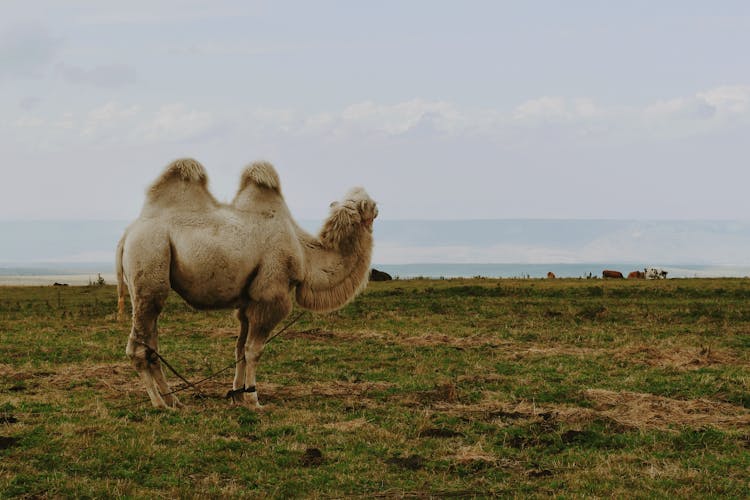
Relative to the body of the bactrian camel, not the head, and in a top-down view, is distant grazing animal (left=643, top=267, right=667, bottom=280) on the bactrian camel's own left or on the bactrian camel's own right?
on the bactrian camel's own left

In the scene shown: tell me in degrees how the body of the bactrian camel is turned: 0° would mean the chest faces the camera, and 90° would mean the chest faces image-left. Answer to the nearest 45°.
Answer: approximately 270°

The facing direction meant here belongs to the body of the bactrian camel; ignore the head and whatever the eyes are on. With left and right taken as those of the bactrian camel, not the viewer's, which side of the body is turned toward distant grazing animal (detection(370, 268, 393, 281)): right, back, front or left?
left

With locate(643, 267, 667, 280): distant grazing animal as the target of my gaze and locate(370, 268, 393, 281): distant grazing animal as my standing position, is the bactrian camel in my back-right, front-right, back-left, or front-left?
back-right

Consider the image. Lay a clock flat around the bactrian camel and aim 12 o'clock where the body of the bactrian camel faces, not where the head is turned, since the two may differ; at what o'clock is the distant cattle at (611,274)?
The distant cattle is roughly at 10 o'clock from the bactrian camel.

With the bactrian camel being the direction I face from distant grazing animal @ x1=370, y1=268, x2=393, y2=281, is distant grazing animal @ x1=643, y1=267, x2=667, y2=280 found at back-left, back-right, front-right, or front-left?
back-left
